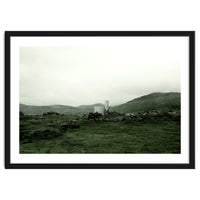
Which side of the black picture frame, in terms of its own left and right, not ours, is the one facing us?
front
